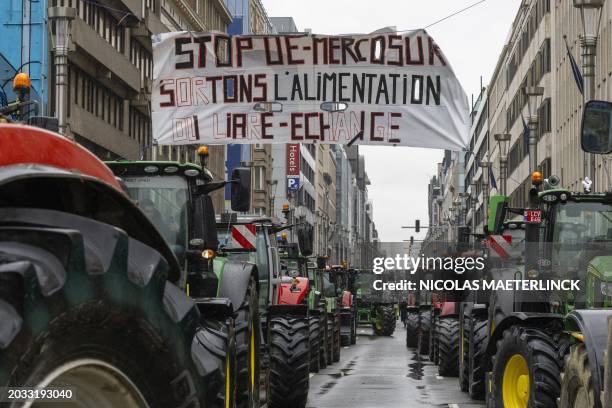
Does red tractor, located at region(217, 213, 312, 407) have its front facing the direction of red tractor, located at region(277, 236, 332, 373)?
yes

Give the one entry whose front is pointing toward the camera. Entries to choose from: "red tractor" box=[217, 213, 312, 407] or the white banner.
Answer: the white banner

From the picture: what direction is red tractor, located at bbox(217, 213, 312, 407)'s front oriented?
away from the camera

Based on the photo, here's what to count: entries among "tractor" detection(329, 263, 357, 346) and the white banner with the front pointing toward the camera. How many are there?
2

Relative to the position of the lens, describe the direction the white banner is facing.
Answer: facing the viewer

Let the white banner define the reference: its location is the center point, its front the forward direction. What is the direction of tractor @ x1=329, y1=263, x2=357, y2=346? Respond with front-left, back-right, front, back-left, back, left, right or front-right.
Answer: back
